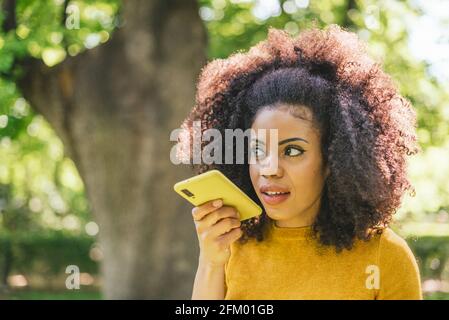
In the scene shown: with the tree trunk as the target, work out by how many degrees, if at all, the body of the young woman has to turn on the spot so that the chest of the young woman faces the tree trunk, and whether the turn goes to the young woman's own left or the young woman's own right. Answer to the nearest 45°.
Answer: approximately 135° to the young woman's own right

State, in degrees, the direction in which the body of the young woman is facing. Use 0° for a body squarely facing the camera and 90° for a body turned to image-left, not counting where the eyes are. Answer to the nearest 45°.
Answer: approximately 45°
